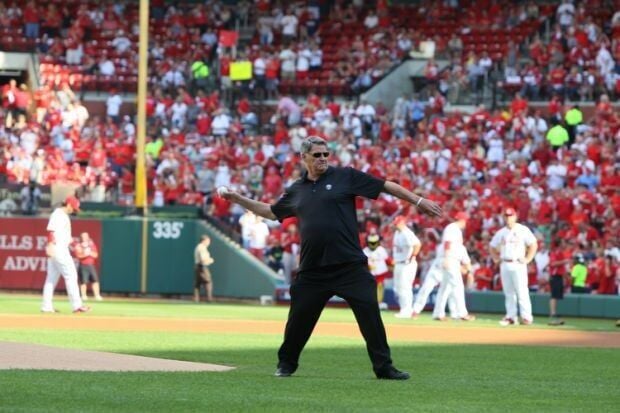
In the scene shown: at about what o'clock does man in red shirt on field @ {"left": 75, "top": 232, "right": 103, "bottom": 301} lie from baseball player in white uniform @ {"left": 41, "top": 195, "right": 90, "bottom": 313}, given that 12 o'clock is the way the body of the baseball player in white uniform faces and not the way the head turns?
The man in red shirt on field is roughly at 9 o'clock from the baseball player in white uniform.

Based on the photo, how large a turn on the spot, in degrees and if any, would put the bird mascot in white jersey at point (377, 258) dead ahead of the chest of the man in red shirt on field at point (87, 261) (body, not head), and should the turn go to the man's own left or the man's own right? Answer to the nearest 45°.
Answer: approximately 45° to the man's own left

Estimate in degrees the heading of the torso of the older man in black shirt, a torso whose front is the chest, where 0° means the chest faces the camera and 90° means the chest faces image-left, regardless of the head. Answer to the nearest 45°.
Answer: approximately 0°

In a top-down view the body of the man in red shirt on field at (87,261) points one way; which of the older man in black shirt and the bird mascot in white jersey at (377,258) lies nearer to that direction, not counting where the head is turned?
the older man in black shirt

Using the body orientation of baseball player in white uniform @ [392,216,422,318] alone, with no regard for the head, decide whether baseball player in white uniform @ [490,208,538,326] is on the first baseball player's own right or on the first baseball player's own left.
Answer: on the first baseball player's own left

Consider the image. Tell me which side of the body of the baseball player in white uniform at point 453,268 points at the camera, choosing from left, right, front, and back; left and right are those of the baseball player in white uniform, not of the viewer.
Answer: right

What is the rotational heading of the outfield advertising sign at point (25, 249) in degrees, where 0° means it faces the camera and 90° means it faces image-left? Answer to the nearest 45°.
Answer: approximately 0°
